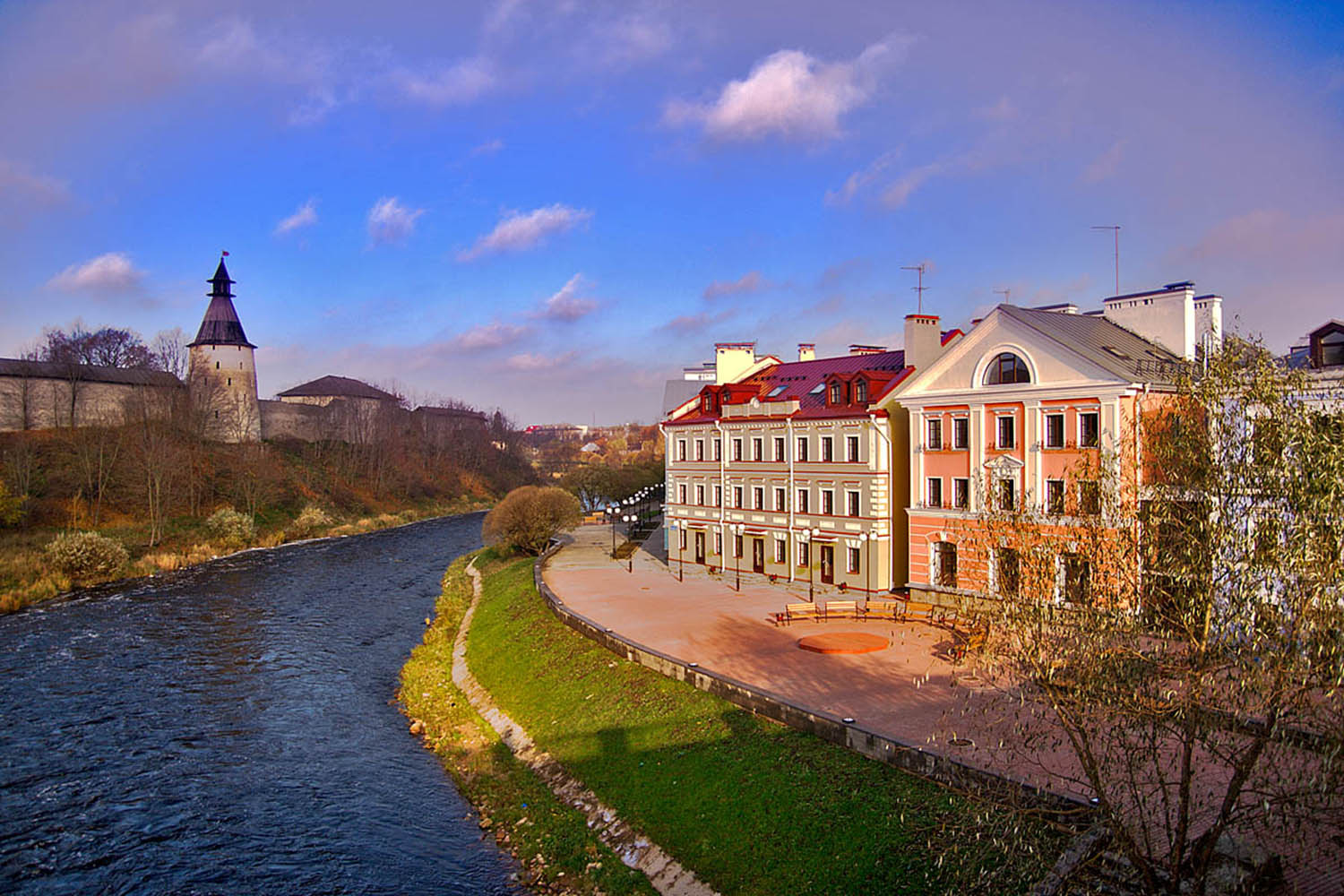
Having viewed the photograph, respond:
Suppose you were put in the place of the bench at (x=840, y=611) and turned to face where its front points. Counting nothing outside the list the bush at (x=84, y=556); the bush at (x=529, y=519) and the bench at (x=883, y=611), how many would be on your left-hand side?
1

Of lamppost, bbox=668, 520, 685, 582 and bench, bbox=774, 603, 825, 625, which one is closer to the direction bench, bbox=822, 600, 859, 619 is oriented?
the bench

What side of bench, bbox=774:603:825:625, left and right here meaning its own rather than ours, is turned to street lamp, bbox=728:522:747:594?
back

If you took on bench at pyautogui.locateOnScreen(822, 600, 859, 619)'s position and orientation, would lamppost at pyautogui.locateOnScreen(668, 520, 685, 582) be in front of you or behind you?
behind

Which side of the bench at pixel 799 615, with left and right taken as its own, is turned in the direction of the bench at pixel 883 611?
left

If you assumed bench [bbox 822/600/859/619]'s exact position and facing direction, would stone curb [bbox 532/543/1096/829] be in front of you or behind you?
in front

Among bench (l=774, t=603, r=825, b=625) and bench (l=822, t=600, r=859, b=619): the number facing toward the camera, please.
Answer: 2

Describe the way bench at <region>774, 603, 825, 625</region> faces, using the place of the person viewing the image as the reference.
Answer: facing the viewer

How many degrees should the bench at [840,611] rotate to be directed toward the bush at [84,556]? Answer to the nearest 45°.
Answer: approximately 90° to its right

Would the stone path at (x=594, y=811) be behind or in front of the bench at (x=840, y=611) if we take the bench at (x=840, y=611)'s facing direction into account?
in front

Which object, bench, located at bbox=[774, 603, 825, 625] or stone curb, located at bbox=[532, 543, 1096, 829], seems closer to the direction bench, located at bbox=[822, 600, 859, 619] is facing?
the stone curb

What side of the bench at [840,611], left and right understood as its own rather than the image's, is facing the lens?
front

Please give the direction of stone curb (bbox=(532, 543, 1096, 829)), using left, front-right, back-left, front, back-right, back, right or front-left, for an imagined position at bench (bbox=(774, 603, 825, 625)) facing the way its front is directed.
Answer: front

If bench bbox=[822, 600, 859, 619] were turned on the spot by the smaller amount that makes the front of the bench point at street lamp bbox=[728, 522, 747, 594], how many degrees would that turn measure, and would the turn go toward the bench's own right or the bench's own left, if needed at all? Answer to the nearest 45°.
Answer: approximately 135° to the bench's own right

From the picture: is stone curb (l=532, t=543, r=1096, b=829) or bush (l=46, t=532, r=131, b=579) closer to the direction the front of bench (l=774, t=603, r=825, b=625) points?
the stone curb
